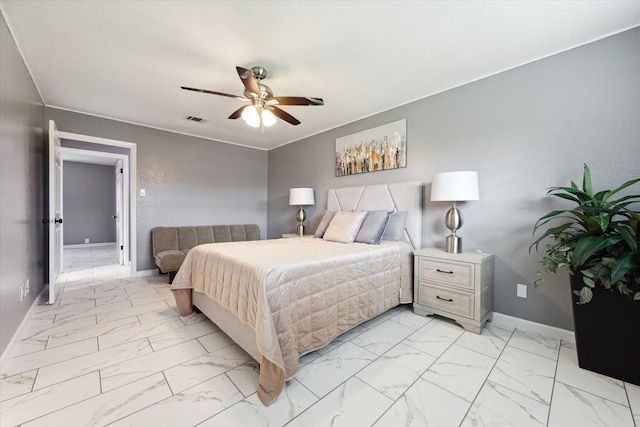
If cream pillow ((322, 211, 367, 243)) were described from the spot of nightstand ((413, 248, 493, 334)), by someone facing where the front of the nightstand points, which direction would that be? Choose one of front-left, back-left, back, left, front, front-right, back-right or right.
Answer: front-right

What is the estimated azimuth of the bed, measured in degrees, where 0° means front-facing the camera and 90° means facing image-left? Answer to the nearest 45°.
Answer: approximately 45°

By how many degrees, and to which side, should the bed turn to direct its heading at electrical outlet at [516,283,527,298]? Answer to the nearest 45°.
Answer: approximately 135° to its left

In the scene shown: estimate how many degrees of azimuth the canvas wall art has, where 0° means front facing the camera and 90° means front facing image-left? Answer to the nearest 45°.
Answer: approximately 45°

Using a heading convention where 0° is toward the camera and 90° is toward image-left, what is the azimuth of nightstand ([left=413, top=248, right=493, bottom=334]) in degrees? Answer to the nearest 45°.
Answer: approximately 45°

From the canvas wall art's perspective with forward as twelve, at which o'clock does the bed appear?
The bed is roughly at 11 o'clock from the canvas wall art.

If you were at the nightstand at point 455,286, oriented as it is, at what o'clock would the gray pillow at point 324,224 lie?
The gray pillow is roughly at 2 o'clock from the nightstand.
